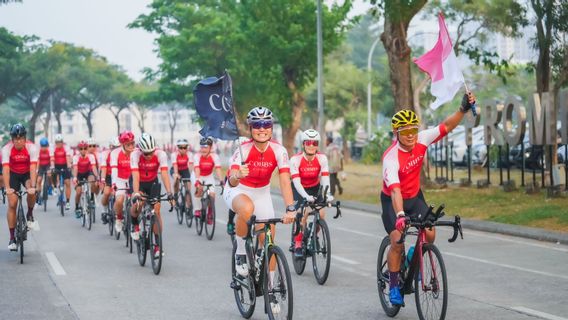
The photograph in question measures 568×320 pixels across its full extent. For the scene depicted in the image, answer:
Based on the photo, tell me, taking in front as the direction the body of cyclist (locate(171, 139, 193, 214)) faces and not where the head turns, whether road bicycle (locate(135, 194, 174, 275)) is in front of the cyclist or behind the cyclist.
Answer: in front

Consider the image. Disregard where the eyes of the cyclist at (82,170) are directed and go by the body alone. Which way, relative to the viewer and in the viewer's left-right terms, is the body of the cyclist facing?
facing the viewer

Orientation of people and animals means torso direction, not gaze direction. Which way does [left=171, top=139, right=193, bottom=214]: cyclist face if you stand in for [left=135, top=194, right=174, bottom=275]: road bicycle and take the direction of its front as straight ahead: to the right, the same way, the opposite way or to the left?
the same way

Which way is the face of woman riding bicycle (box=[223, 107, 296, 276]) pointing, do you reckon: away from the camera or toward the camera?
toward the camera

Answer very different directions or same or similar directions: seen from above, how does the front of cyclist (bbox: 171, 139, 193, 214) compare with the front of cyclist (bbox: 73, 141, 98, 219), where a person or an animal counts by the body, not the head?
same or similar directions

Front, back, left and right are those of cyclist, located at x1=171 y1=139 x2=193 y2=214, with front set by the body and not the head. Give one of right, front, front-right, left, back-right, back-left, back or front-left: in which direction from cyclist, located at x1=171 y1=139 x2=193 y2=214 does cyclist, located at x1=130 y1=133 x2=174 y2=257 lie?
front

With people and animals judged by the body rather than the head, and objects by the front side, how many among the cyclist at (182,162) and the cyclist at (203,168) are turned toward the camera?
2

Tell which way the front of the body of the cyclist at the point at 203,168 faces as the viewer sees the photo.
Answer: toward the camera

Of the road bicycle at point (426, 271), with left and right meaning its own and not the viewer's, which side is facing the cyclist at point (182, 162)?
back

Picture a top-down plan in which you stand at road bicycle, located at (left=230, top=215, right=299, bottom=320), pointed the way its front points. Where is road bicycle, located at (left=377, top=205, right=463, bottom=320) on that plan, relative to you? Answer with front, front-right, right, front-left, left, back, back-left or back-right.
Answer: front-left

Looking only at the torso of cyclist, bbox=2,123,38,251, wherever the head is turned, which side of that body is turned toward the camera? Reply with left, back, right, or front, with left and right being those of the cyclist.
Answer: front

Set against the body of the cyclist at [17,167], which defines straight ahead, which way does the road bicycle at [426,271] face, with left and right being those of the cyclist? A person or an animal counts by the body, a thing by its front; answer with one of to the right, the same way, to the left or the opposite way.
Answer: the same way

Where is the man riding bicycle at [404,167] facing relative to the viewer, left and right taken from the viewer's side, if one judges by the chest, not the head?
facing the viewer and to the right of the viewer

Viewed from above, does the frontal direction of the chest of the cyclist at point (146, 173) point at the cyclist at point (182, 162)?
no

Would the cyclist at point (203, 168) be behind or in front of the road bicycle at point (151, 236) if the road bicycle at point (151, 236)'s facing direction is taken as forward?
behind

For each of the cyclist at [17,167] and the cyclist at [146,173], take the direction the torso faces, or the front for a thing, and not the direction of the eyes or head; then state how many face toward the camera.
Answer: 2
